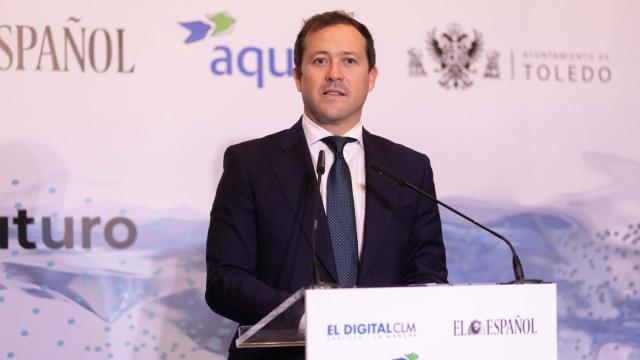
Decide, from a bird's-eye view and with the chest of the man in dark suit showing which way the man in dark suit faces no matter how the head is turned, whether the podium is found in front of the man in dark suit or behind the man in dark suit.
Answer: in front

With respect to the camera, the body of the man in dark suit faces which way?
toward the camera
